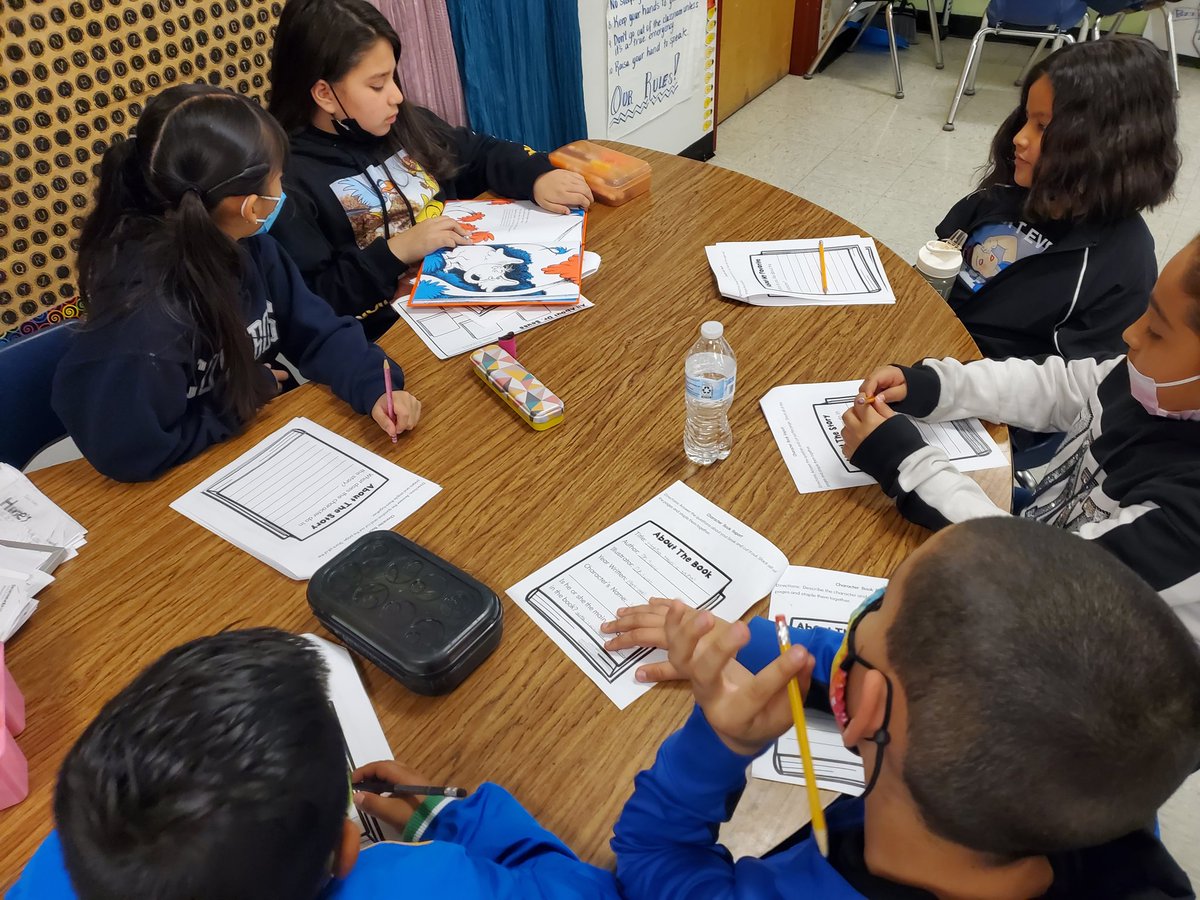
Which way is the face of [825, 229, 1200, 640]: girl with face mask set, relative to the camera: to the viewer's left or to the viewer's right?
to the viewer's left

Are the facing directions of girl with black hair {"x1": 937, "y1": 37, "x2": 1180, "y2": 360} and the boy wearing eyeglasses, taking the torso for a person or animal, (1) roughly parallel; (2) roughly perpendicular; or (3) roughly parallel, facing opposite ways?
roughly perpendicular

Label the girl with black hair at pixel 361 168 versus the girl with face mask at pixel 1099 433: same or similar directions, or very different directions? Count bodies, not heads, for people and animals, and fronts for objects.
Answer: very different directions

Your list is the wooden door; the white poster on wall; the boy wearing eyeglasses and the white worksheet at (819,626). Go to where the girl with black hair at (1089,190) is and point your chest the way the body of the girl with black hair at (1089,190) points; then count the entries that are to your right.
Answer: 2

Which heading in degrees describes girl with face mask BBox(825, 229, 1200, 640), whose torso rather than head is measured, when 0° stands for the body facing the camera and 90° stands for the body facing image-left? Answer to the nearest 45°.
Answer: approximately 90°

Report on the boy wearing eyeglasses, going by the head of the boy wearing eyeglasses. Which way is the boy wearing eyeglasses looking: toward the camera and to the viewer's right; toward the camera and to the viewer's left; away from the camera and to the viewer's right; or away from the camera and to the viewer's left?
away from the camera and to the viewer's left

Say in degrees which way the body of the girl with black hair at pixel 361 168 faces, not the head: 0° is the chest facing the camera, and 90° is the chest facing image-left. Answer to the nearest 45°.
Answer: approximately 315°

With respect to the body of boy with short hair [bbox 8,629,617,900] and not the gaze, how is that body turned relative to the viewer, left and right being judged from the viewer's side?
facing away from the viewer
